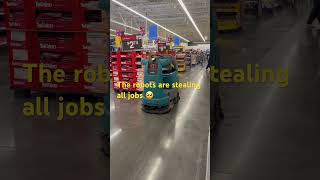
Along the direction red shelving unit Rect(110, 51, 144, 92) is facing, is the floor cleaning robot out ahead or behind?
ahead

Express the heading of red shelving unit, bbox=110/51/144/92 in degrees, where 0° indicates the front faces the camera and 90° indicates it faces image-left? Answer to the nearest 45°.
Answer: approximately 0°
